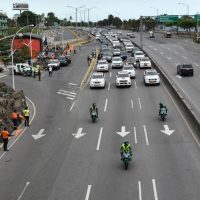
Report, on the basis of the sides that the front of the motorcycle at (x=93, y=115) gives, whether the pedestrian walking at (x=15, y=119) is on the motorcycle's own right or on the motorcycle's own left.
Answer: on the motorcycle's own right

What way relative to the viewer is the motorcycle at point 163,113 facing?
toward the camera

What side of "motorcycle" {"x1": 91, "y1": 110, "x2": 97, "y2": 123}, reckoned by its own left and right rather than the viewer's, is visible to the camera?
front

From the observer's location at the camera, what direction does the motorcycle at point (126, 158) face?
facing the viewer

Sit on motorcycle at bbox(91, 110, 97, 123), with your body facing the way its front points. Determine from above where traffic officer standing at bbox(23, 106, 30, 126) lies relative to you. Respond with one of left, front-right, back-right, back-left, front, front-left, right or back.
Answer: right

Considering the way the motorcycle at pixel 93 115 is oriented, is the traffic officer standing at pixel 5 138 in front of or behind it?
in front

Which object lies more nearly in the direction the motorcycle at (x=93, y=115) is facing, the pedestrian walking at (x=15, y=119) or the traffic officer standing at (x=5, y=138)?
the traffic officer standing

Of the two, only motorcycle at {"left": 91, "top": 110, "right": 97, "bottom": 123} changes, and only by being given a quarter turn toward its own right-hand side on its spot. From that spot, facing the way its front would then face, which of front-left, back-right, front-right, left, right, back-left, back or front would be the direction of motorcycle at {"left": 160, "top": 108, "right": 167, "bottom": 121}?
back

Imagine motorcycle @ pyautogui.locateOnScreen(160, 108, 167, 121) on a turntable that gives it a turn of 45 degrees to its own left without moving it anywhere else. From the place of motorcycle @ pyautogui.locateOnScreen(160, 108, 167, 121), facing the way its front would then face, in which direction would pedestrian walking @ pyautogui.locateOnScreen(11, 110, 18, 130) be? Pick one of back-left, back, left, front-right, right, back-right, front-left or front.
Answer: back-right

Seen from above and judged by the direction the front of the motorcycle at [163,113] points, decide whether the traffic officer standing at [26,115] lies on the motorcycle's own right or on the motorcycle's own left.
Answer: on the motorcycle's own right

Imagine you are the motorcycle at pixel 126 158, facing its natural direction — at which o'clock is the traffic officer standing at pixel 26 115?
The traffic officer standing is roughly at 5 o'clock from the motorcycle.

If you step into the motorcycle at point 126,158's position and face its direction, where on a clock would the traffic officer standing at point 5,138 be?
The traffic officer standing is roughly at 4 o'clock from the motorcycle.
